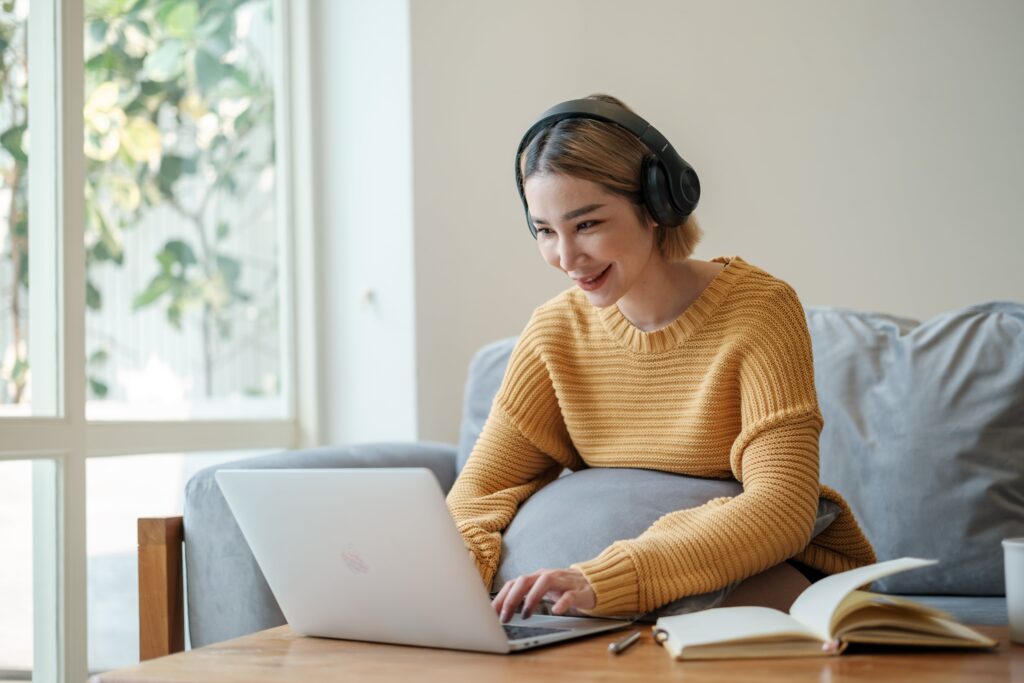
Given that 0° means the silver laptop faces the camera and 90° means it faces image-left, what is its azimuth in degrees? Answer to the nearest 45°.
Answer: approximately 225°

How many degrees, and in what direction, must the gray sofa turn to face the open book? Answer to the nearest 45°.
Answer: approximately 45° to its left

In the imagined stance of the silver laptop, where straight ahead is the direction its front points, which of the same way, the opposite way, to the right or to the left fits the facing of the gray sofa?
the opposite way

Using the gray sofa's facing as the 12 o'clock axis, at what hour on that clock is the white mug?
The white mug is roughly at 11 o'clock from the gray sofa.

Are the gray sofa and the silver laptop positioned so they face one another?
yes

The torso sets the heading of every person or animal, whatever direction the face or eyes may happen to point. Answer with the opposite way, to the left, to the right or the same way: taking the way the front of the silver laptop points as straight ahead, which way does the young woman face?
the opposite way
